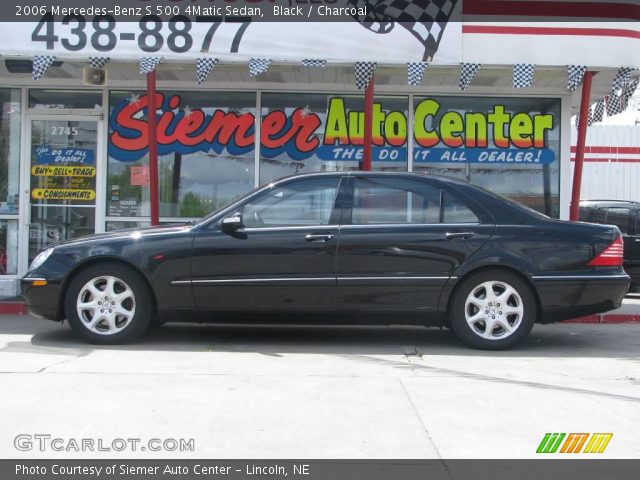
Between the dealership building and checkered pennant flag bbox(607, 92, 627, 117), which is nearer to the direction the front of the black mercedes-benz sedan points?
the dealership building

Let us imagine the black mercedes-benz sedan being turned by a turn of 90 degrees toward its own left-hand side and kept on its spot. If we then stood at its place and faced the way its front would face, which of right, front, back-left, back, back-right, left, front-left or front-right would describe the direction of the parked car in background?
back-left

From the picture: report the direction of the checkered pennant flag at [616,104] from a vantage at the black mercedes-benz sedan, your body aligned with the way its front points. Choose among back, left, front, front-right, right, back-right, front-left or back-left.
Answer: back-right

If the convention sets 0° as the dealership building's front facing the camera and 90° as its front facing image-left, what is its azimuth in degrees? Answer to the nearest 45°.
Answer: approximately 0°

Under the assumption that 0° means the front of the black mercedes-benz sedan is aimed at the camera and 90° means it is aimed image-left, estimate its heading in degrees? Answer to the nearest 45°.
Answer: approximately 90°

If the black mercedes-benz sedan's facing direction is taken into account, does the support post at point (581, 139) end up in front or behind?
behind

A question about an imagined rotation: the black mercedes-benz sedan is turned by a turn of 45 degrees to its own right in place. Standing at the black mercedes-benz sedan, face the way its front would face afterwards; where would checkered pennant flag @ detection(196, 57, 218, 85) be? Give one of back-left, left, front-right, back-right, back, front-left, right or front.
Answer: front

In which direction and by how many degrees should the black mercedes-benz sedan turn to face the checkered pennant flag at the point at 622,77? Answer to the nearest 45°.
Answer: approximately 135° to its right

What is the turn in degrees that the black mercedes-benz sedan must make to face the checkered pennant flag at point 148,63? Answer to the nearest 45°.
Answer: approximately 45° to its right

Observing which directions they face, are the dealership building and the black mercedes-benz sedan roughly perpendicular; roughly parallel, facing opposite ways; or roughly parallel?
roughly perpendicular

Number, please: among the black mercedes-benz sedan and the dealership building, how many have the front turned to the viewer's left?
1

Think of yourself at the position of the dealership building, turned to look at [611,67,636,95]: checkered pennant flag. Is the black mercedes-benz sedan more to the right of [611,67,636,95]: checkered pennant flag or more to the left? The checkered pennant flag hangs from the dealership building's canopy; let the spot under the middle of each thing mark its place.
right

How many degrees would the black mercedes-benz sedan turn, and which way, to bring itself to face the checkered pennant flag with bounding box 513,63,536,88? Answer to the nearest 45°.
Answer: approximately 135° to its right
